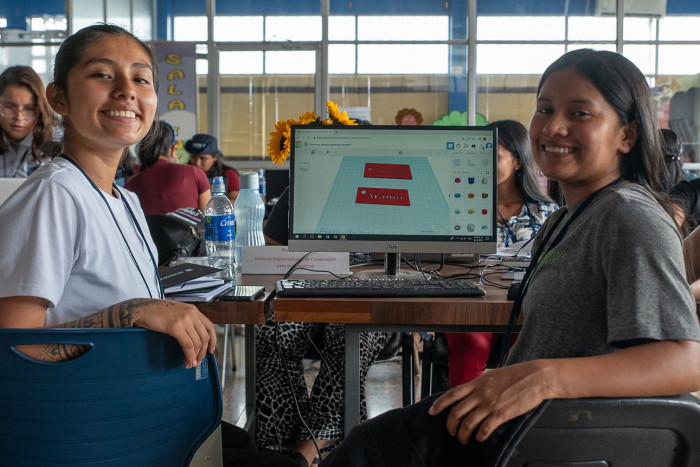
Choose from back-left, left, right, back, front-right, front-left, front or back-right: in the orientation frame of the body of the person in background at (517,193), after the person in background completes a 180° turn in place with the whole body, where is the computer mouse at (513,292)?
back-right

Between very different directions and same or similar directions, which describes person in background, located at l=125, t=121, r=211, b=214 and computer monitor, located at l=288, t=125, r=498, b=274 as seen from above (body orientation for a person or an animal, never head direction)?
very different directions

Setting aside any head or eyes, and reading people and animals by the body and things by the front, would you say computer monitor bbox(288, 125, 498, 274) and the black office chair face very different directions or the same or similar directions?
very different directions

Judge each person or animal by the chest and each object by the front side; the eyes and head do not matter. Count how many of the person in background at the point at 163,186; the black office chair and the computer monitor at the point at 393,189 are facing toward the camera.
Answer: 1

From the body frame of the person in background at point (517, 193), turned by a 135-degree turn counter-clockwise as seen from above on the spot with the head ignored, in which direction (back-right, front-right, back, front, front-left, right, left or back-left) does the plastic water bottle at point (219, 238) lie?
back-right

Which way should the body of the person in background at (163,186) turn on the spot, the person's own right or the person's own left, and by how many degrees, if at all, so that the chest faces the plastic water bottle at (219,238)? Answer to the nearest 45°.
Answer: approximately 180°

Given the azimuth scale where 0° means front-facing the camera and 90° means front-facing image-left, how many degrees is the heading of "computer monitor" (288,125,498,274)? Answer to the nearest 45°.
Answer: approximately 0°

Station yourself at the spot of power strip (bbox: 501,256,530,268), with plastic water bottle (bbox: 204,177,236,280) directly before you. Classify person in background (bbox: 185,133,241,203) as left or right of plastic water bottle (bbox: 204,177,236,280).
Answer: right

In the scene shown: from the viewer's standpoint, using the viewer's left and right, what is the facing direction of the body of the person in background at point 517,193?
facing the viewer and to the left of the viewer

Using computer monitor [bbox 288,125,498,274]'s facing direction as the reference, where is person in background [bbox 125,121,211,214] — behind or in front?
behind

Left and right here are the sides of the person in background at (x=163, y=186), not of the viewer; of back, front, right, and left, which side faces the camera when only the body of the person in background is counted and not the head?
back

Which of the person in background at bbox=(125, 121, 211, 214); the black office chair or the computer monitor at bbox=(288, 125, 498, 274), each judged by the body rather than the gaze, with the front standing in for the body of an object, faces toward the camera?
the computer monitor

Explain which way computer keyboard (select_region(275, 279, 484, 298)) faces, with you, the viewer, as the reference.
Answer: facing the viewer
